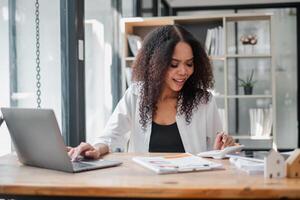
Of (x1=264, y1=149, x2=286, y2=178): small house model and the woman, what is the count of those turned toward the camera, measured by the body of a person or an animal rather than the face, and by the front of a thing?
2

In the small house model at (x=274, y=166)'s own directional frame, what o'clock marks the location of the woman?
The woman is roughly at 5 o'clock from the small house model.

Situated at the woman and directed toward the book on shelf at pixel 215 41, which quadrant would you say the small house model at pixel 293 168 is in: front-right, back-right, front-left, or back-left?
back-right

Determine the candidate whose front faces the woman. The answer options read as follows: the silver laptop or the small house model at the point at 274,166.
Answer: the silver laptop

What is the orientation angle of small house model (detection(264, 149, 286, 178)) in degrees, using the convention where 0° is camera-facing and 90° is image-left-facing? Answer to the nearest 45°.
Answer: approximately 0°

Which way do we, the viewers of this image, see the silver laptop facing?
facing away from the viewer and to the right of the viewer

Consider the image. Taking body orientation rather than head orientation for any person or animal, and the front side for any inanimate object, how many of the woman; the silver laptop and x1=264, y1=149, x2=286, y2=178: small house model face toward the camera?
2

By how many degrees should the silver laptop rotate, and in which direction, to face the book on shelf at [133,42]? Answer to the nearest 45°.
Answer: approximately 45° to its left

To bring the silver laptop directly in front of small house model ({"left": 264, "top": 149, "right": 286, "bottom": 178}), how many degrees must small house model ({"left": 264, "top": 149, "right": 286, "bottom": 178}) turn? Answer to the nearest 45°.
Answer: approximately 90° to its right
